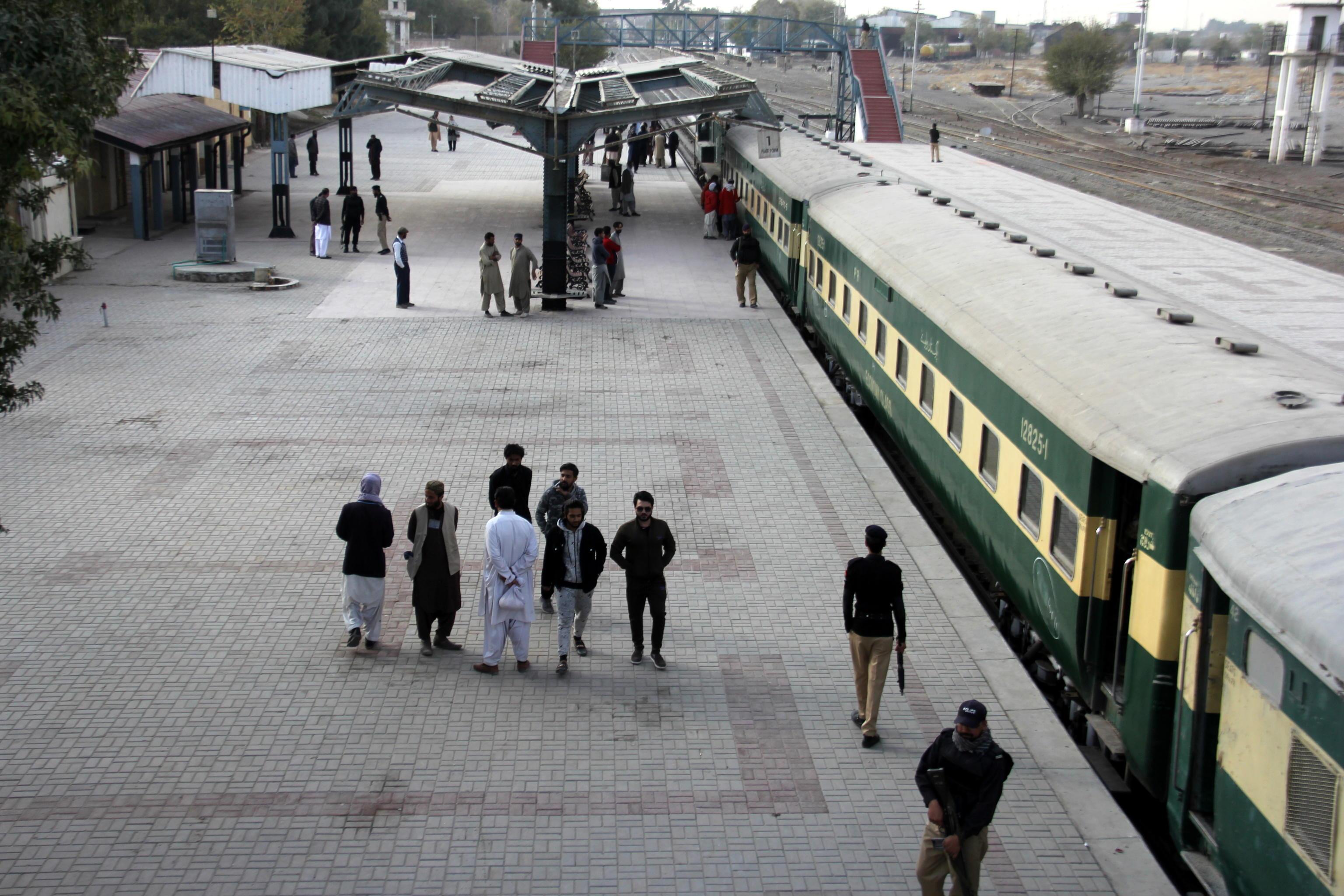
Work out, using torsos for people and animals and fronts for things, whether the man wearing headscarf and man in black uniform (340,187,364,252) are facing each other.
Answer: yes

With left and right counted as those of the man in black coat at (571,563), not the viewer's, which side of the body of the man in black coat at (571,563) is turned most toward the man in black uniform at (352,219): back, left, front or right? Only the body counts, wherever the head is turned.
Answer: back

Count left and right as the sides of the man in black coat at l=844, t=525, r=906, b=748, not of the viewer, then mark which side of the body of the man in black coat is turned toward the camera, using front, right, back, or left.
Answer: back

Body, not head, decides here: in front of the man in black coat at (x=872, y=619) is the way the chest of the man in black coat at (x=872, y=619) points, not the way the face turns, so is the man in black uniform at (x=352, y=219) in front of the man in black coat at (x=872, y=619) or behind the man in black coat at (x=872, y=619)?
in front

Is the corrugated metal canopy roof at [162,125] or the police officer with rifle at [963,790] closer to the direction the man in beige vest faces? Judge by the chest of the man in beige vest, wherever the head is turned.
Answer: the police officer with rifle

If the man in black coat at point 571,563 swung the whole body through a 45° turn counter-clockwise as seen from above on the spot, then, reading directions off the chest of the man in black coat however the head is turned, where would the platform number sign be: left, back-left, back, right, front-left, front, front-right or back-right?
back-left

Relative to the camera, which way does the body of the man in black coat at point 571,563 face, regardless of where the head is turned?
toward the camera

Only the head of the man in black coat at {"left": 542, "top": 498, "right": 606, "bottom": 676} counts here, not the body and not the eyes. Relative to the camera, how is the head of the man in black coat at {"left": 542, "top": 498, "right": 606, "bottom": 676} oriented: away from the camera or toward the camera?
toward the camera

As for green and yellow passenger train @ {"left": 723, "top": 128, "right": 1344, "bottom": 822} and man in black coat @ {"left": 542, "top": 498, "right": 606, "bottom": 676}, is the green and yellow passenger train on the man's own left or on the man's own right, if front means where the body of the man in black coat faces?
on the man's own left

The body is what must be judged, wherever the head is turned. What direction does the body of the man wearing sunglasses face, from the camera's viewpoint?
toward the camera

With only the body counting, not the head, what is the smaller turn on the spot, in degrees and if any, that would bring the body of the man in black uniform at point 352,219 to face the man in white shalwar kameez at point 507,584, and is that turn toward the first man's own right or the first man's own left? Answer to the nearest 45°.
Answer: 0° — they already face them

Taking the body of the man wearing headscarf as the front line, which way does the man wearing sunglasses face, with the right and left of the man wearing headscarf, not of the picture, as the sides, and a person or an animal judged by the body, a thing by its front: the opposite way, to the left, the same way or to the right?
the opposite way

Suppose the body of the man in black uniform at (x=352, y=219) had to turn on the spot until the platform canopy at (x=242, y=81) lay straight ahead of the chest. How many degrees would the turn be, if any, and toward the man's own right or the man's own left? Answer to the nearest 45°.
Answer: approximately 135° to the man's own right

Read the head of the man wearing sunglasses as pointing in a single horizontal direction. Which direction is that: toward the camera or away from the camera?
toward the camera
